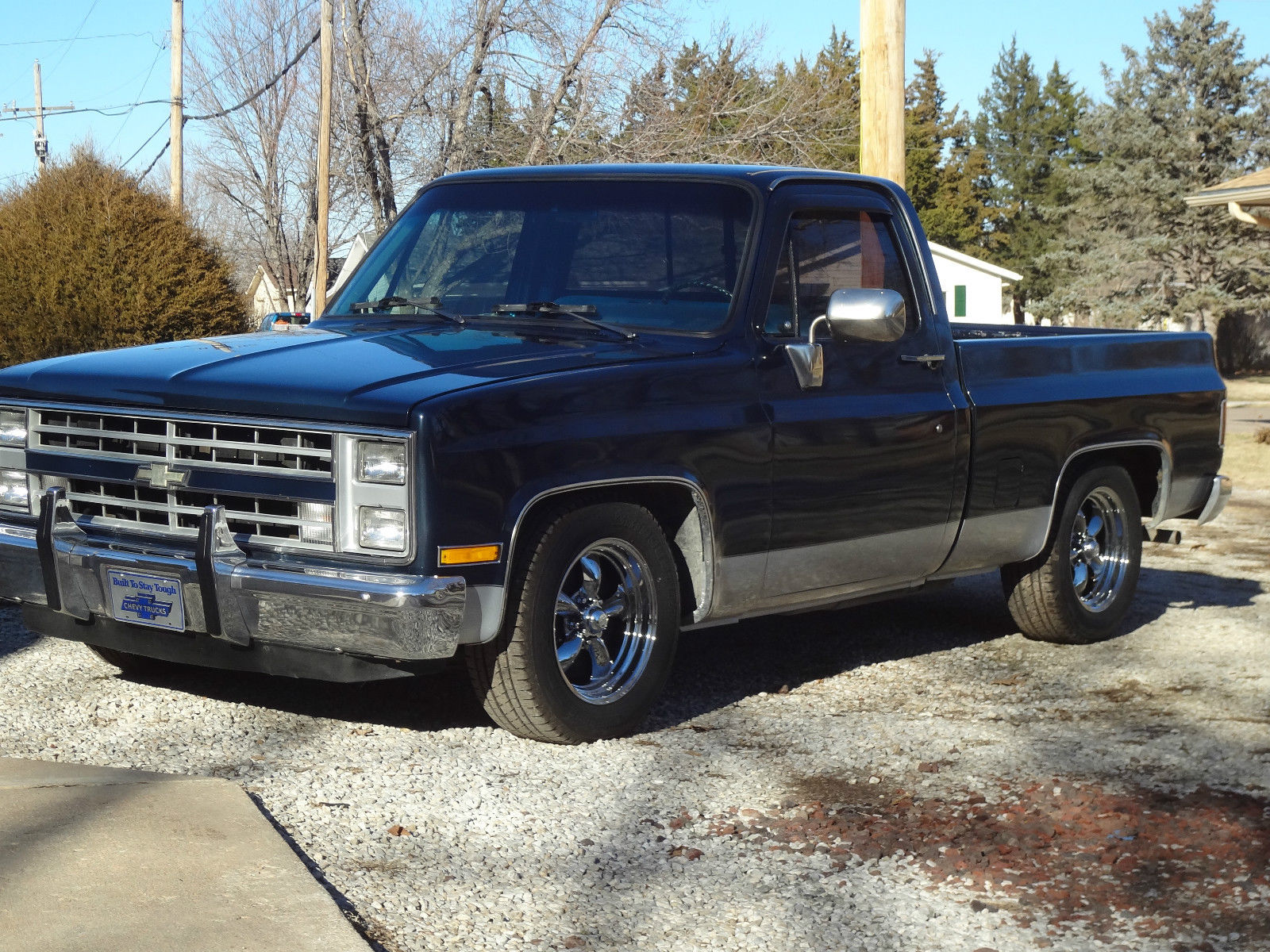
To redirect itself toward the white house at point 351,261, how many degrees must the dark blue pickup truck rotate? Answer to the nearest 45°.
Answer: approximately 135° to its right

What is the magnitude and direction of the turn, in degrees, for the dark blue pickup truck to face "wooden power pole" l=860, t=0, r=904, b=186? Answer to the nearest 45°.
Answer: approximately 135° to its right

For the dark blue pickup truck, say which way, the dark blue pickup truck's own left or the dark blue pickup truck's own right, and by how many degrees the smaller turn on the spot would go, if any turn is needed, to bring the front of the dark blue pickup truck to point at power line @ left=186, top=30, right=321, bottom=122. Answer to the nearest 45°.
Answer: approximately 135° to the dark blue pickup truck's own right

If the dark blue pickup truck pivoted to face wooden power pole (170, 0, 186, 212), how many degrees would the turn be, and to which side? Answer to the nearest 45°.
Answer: approximately 135° to its right

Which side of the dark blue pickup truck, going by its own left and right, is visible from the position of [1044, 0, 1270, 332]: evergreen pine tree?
back

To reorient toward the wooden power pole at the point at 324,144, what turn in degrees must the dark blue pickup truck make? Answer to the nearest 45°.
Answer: approximately 135° to its right

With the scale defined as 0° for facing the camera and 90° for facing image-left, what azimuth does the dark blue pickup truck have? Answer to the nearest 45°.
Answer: approximately 45°
